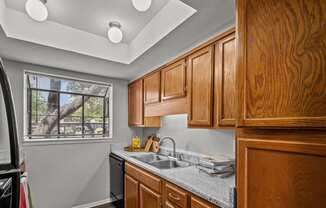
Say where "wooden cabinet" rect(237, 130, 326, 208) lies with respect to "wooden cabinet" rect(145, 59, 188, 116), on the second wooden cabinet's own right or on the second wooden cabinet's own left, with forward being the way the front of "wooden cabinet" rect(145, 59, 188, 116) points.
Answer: on the second wooden cabinet's own left

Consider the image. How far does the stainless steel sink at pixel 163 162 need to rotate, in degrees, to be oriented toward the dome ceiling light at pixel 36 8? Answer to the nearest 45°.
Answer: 0° — it already faces it

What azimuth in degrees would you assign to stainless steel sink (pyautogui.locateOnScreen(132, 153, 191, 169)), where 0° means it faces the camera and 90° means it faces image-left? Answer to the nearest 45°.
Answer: approximately 45°

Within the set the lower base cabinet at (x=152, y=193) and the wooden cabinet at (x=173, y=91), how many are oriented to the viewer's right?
0

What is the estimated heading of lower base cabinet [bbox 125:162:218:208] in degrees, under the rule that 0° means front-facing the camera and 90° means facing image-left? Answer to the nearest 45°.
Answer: approximately 45°

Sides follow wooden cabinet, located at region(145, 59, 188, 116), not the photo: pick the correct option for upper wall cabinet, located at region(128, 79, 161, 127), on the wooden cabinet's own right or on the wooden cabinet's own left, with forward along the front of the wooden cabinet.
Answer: on the wooden cabinet's own right
